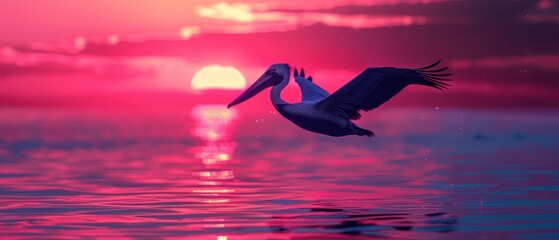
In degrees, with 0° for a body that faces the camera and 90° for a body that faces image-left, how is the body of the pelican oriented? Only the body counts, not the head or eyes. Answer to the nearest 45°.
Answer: approximately 90°
